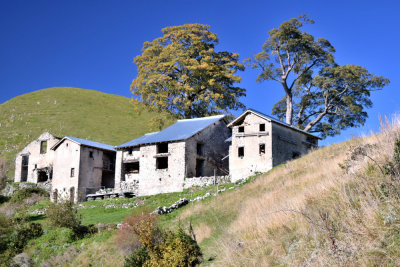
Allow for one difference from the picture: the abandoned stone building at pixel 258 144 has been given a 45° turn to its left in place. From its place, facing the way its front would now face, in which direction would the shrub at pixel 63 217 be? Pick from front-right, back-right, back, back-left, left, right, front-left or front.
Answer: front-right

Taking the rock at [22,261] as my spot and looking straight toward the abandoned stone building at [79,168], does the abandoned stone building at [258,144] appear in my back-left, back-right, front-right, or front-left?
front-right

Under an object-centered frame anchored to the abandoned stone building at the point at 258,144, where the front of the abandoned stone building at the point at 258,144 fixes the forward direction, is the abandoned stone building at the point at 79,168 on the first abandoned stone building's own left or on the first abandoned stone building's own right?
on the first abandoned stone building's own right

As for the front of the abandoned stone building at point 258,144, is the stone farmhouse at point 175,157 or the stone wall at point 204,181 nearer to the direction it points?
the stone wall

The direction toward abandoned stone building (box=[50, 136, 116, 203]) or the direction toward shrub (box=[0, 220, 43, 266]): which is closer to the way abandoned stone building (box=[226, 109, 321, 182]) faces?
the shrub

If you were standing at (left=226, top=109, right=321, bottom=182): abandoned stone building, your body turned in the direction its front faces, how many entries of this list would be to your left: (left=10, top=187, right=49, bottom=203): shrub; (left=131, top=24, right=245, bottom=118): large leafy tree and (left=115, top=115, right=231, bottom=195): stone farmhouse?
0

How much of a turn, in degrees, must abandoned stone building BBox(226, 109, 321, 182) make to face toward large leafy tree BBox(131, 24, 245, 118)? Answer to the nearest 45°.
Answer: approximately 90° to its right

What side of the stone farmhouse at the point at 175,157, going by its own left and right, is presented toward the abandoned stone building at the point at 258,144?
left

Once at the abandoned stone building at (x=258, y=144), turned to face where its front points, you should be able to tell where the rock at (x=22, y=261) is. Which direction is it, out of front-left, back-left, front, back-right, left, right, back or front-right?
front

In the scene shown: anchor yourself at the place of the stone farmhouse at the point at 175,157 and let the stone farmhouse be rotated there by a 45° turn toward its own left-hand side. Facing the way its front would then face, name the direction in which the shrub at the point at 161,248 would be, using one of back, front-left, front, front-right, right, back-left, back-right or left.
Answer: front

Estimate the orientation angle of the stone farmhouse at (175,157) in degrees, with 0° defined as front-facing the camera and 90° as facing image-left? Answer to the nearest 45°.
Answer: approximately 45°

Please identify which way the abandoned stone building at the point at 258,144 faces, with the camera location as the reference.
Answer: facing the viewer and to the left of the viewer

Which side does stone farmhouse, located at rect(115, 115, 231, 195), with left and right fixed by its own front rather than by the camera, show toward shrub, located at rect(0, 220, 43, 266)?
front

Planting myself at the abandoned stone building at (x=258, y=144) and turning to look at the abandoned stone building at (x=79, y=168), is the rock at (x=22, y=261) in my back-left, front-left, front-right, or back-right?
front-left

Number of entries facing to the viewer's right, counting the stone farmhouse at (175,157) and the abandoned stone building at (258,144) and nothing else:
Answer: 0

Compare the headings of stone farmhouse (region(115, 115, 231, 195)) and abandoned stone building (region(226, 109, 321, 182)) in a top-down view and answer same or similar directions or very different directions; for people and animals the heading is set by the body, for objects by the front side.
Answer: same or similar directions

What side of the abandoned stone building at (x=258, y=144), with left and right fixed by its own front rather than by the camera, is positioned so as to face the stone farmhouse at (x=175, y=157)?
right

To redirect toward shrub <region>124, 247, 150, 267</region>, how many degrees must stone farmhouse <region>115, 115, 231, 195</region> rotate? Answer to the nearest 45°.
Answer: approximately 45° to its left
